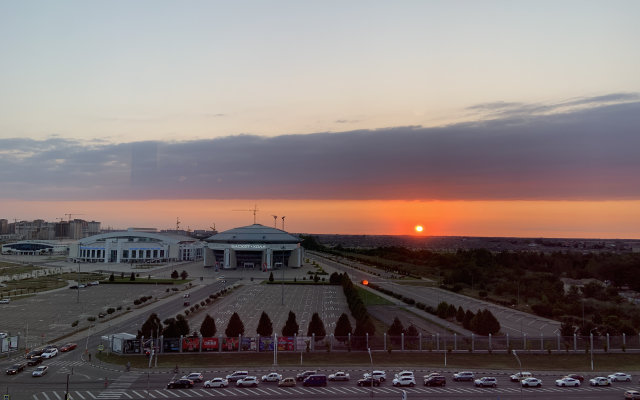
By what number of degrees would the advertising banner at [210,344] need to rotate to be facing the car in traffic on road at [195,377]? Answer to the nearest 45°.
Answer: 0° — it already faces it

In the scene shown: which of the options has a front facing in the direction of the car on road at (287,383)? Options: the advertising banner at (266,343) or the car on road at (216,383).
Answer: the advertising banner

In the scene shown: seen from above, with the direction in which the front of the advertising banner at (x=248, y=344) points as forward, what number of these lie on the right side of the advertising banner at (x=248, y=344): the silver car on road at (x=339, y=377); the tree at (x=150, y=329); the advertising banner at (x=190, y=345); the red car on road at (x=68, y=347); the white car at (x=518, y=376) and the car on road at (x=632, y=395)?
3
